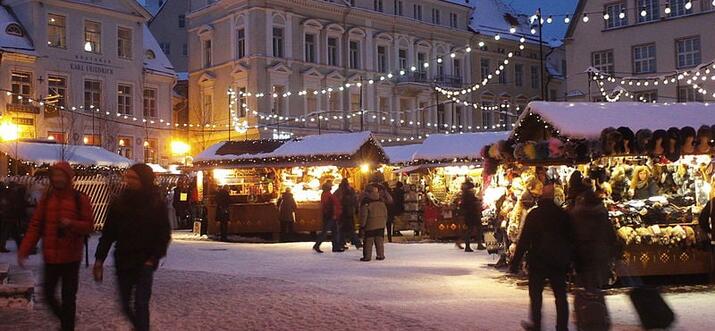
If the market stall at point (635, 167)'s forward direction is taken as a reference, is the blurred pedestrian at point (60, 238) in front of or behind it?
in front

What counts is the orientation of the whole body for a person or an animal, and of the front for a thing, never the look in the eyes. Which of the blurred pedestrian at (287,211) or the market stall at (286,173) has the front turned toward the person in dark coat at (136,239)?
the market stall

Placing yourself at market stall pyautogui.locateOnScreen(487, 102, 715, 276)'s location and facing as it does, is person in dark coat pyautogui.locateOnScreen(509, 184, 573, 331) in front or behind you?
in front

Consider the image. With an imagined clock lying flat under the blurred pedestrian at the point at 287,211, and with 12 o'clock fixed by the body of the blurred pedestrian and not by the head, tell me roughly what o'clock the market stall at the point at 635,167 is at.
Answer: The market stall is roughly at 5 o'clock from the blurred pedestrian.

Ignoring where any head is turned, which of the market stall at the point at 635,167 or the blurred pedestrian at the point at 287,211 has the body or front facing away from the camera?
the blurred pedestrian

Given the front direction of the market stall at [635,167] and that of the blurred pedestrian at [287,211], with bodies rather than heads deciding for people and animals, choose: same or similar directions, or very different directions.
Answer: very different directions

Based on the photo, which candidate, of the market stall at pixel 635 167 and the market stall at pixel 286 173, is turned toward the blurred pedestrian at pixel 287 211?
the market stall at pixel 286 173

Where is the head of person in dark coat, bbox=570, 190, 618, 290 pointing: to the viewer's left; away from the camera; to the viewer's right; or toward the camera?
away from the camera

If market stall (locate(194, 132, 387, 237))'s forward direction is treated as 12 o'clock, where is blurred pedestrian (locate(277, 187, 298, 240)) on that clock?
The blurred pedestrian is roughly at 12 o'clock from the market stall.

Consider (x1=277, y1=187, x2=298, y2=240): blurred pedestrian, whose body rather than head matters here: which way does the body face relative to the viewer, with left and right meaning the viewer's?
facing away from the viewer

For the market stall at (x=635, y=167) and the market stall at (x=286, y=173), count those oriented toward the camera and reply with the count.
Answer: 2

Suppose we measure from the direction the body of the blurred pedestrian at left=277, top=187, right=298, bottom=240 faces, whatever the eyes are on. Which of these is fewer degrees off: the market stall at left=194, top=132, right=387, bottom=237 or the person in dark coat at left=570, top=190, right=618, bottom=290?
the market stall

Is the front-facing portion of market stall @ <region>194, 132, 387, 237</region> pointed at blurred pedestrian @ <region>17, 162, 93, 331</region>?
yes
